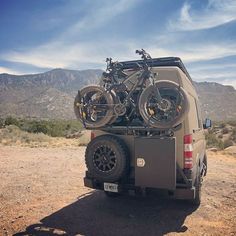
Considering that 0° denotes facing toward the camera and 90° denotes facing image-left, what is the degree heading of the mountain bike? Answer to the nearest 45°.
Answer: approximately 270°
